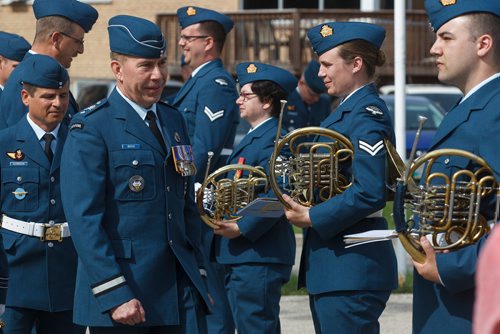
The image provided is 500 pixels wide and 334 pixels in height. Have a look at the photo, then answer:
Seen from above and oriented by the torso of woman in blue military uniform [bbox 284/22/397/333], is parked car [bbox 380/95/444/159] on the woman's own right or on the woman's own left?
on the woman's own right

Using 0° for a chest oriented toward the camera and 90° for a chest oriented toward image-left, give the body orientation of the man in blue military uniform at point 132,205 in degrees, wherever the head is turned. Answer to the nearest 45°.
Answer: approximately 315°

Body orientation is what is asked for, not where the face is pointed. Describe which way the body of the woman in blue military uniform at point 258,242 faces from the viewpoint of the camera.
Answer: to the viewer's left

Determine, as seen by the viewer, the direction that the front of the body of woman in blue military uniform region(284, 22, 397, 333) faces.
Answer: to the viewer's left

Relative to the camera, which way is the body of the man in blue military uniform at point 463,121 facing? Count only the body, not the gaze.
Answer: to the viewer's left

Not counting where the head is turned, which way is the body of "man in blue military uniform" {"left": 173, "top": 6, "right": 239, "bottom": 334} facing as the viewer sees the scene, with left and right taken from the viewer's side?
facing to the left of the viewer

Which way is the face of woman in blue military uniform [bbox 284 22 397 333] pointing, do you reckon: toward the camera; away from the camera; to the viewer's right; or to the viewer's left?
to the viewer's left

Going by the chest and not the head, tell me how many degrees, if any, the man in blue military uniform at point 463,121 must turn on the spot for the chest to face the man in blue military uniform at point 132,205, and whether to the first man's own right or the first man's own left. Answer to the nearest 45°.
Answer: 0° — they already face them

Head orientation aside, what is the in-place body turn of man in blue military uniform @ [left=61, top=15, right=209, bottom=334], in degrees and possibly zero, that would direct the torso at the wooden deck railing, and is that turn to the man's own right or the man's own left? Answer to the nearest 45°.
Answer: approximately 135° to the man's own left
